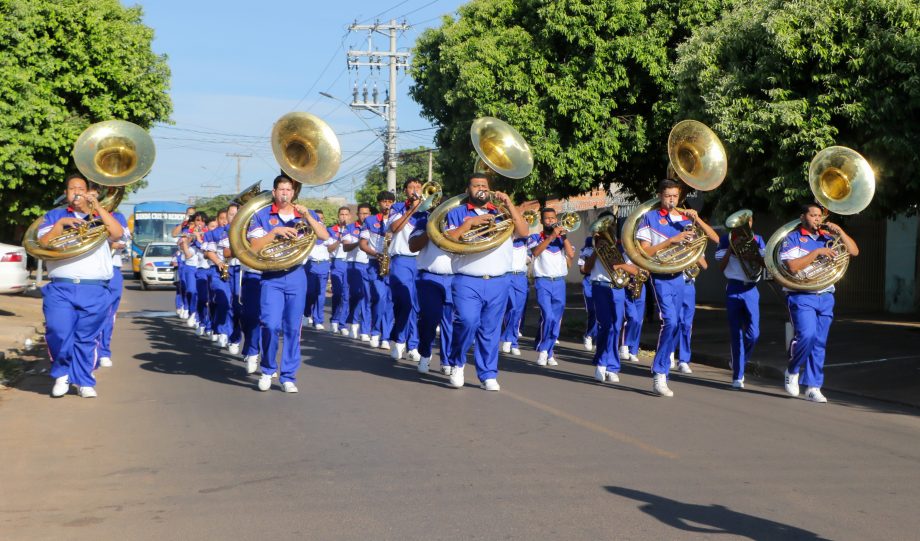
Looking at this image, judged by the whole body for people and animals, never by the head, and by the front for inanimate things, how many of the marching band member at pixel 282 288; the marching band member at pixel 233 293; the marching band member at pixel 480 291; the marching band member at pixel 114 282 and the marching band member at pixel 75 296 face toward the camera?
5

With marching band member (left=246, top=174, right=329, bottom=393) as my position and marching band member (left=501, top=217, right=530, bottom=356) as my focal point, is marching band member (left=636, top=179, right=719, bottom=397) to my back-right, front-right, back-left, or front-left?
front-right

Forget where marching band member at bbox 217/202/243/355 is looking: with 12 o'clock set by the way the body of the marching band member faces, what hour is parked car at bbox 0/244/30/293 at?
The parked car is roughly at 5 o'clock from the marching band member.

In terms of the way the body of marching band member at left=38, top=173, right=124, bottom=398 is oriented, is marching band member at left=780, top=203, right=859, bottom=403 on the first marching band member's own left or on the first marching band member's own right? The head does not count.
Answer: on the first marching band member's own left

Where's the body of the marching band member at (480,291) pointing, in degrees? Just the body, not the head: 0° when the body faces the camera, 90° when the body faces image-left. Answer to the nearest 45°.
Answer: approximately 0°

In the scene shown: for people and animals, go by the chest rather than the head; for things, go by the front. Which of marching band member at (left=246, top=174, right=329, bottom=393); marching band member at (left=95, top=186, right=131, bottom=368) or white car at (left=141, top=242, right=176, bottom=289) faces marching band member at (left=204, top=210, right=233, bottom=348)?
the white car

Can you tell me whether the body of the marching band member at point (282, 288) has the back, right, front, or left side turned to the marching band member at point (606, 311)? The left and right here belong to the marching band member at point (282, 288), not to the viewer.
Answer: left

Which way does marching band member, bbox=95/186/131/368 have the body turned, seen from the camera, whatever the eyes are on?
toward the camera

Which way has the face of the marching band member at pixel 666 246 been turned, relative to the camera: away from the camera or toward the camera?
toward the camera

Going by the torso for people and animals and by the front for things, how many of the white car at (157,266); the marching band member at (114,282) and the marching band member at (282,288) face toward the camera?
3

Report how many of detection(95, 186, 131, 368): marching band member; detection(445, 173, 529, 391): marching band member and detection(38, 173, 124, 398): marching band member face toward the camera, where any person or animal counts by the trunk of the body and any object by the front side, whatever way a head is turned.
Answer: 3

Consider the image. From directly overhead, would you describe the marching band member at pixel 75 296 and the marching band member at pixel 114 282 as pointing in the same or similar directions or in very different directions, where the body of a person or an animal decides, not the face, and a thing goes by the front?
same or similar directions

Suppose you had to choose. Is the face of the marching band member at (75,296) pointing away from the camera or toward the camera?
toward the camera

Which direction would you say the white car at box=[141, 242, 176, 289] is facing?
toward the camera

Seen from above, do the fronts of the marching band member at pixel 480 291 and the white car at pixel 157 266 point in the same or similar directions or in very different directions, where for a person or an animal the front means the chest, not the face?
same or similar directions

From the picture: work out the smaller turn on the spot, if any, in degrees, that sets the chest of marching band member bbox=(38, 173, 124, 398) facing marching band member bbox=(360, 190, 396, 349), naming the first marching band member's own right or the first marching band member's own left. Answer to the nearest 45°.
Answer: approximately 135° to the first marching band member's own left

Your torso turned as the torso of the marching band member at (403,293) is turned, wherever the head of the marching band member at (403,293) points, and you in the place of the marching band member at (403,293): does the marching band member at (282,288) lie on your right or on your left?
on your right

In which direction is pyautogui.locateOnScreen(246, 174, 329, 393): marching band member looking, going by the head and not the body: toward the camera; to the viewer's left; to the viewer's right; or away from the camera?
toward the camera

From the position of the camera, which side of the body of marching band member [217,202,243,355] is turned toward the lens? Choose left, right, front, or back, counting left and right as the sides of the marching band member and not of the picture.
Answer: front

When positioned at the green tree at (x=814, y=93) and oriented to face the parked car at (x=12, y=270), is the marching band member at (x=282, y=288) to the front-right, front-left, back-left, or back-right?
front-left
